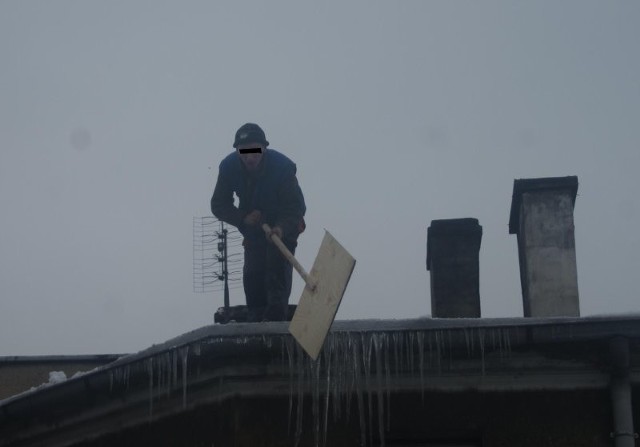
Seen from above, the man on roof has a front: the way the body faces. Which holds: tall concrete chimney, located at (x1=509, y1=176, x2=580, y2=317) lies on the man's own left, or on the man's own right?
on the man's own left

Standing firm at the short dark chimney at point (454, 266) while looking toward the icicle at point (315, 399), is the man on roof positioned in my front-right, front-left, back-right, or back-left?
front-right

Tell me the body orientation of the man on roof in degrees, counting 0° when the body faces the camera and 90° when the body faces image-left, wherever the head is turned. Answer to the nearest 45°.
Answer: approximately 0°
